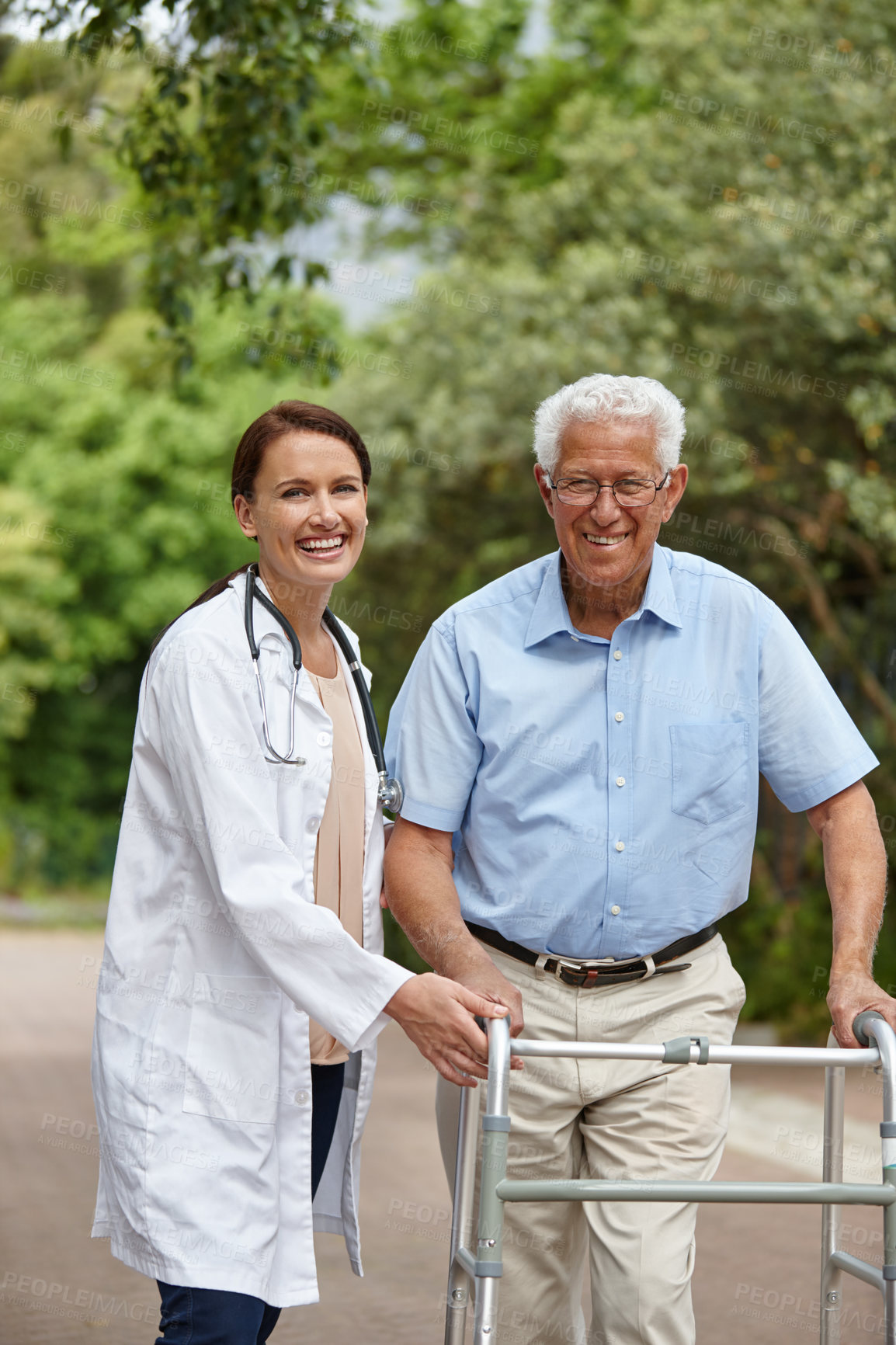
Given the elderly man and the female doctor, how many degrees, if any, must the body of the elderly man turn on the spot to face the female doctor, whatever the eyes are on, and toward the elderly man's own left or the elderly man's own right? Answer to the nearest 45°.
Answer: approximately 45° to the elderly man's own right

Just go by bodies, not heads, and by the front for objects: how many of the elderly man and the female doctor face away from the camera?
0

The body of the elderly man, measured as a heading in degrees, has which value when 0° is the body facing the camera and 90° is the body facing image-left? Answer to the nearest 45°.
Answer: approximately 0°

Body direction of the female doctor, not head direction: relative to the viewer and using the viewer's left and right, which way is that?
facing the viewer and to the right of the viewer

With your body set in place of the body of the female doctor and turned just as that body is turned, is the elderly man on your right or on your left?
on your left

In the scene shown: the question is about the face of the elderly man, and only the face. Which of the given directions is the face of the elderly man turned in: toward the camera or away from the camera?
toward the camera
